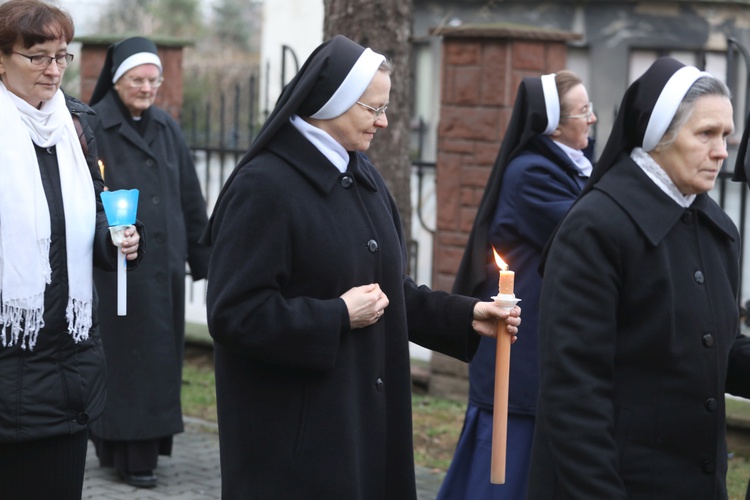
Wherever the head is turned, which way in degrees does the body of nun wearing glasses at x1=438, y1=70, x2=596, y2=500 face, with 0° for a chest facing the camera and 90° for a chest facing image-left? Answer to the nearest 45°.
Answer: approximately 270°

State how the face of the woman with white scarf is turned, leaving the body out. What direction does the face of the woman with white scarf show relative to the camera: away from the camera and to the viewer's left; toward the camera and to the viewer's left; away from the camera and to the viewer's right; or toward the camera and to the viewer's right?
toward the camera and to the viewer's right

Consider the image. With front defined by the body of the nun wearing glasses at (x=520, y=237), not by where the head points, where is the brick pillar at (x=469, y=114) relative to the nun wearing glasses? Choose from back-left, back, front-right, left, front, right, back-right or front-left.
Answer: left

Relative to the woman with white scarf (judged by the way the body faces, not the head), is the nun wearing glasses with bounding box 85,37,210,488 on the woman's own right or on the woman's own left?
on the woman's own left

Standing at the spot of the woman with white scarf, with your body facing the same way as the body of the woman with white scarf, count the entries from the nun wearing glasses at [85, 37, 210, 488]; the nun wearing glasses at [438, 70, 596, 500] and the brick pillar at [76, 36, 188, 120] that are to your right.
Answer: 0

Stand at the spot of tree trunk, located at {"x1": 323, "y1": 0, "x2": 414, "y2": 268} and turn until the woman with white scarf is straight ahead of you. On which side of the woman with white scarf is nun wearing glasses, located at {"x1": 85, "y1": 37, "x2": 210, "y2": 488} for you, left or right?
right

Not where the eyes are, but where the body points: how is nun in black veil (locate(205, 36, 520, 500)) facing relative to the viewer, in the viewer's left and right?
facing the viewer and to the right of the viewer

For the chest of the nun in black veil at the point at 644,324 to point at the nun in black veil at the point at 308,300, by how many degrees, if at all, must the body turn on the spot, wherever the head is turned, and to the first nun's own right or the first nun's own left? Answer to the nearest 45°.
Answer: approximately 135° to the first nun's own right

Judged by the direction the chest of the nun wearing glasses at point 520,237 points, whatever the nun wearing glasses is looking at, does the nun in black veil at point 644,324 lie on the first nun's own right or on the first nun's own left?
on the first nun's own right

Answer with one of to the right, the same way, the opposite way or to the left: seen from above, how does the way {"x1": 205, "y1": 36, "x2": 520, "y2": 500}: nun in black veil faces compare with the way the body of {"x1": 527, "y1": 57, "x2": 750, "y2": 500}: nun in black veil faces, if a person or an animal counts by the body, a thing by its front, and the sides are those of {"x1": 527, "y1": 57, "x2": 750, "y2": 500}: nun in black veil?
the same way

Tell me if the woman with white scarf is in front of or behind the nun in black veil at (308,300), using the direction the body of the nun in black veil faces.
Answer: behind

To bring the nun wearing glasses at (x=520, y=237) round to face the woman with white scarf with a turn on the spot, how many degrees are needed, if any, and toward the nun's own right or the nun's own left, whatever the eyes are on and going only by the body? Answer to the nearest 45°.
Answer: approximately 135° to the nun's own right

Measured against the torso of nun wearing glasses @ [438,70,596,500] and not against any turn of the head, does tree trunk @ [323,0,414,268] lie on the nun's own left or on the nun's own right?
on the nun's own left

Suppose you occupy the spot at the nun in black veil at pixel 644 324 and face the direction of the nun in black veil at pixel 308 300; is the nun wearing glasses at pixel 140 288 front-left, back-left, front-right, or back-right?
front-right

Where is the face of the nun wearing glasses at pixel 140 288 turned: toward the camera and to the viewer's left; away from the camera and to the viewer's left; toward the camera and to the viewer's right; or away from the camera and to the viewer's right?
toward the camera and to the viewer's right
